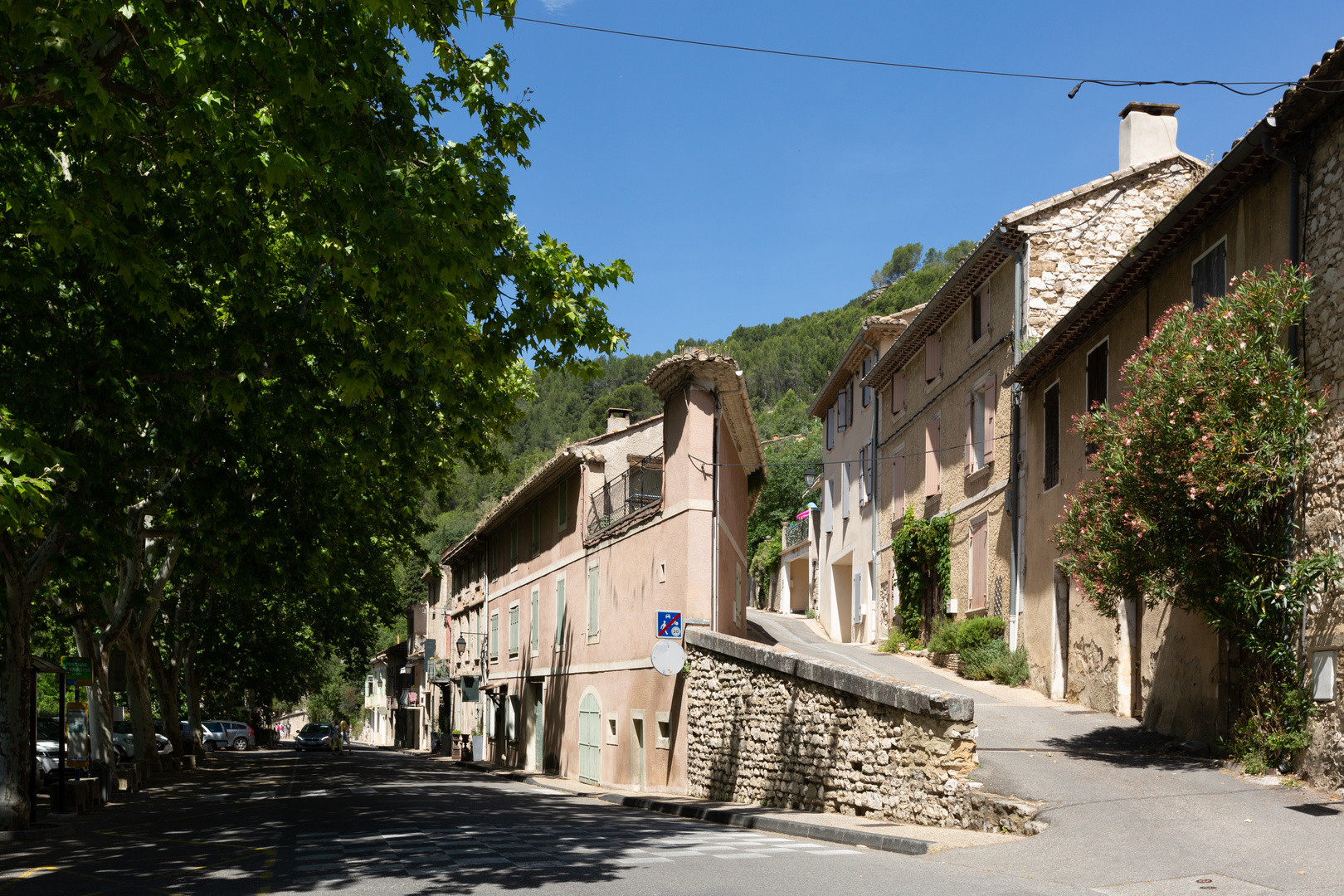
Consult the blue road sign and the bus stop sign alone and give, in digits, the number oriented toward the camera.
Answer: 2

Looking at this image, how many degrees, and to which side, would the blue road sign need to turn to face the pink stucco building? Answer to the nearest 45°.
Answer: approximately 180°

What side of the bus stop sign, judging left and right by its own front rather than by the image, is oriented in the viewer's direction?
front

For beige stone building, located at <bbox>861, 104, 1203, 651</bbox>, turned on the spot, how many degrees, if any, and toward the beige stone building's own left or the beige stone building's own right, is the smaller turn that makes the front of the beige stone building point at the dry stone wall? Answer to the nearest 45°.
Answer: approximately 45° to the beige stone building's own left

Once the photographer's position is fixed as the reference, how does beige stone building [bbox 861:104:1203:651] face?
facing the viewer and to the left of the viewer

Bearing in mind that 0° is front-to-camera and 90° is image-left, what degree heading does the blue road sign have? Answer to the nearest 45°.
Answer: approximately 0°

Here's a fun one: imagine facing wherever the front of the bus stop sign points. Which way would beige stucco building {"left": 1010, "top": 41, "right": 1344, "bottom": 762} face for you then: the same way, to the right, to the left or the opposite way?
to the right

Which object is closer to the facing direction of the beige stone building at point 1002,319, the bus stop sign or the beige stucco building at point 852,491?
the bus stop sign

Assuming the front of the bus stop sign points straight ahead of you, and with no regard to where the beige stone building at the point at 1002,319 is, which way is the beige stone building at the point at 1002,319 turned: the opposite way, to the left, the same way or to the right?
to the right

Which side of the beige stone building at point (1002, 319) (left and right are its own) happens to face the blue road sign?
front
